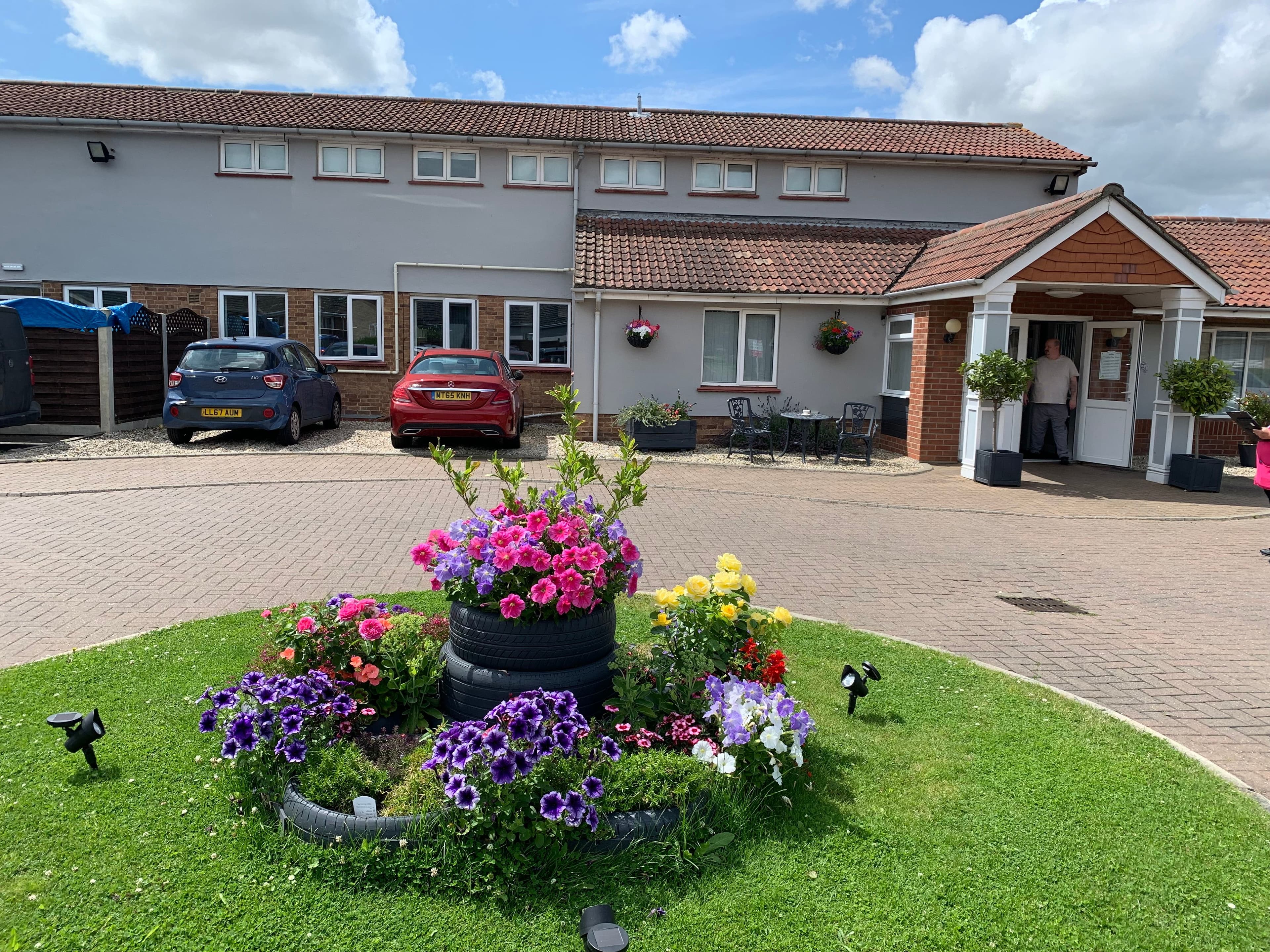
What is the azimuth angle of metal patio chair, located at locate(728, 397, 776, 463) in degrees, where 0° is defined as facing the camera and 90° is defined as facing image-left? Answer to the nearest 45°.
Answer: approximately 315°

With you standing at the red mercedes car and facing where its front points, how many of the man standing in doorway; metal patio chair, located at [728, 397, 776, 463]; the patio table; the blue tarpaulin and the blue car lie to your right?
3

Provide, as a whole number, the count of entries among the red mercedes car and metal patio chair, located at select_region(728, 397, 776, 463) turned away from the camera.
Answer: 1

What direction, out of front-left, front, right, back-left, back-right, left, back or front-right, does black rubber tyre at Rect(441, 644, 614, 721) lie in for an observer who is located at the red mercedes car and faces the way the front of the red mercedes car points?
back

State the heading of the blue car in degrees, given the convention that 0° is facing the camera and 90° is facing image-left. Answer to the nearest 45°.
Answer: approximately 225°

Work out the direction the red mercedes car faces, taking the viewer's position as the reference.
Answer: facing away from the viewer

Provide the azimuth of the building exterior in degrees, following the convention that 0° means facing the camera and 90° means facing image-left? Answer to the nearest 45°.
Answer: approximately 0°

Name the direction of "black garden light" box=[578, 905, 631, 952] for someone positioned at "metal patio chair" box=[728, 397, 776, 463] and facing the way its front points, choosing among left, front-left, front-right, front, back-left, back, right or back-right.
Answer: front-right

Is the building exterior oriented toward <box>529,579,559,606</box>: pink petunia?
yes

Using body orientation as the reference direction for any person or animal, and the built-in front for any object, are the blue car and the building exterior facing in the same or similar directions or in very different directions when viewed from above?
very different directions

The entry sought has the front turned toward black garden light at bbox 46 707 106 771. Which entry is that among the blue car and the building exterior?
the building exterior

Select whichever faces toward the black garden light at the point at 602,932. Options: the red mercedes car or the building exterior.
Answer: the building exterior

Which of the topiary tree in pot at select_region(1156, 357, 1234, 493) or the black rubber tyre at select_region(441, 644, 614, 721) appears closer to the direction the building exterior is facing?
the black rubber tyre

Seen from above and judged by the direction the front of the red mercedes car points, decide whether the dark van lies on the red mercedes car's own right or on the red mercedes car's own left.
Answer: on the red mercedes car's own left
